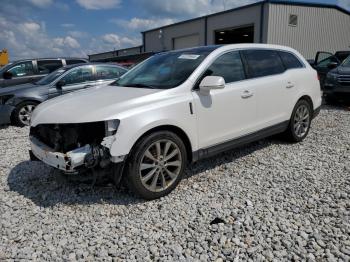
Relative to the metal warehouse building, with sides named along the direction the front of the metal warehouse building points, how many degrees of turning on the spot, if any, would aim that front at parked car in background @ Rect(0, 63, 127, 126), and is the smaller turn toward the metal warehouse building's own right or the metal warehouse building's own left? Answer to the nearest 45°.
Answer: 0° — it already faces it

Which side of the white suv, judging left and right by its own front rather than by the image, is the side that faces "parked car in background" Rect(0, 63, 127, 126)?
right

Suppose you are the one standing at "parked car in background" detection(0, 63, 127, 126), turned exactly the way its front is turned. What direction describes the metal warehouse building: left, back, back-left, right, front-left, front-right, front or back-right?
back

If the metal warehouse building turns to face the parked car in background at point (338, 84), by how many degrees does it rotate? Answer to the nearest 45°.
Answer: approximately 45° to its left

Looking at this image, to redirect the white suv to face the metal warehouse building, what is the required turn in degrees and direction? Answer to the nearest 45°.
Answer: approximately 135° to its right

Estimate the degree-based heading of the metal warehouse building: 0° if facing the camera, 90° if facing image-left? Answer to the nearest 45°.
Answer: approximately 45°

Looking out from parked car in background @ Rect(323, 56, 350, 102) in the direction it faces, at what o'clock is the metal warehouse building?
The metal warehouse building is roughly at 4 o'clock from the parked car in background.

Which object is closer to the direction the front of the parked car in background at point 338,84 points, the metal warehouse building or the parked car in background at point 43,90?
the parked car in background
